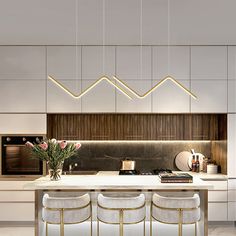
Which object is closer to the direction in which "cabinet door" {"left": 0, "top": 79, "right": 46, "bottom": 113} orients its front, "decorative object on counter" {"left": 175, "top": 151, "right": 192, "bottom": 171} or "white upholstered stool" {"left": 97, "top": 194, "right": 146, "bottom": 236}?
the white upholstered stool

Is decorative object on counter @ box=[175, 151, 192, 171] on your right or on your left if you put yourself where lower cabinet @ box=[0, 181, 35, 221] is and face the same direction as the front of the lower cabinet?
on your left

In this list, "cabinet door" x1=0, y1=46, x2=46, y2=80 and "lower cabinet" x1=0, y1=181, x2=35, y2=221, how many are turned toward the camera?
2

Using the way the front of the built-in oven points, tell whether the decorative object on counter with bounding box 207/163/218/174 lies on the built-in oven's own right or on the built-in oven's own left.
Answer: on the built-in oven's own left

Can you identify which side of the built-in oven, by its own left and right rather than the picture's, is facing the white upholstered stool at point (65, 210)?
front

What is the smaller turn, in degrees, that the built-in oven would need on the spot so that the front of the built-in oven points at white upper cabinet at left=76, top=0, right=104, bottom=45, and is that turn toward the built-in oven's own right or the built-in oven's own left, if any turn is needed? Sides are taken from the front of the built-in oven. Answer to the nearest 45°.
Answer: approximately 45° to the built-in oven's own left

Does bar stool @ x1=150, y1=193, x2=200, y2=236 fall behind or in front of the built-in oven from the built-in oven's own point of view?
in front

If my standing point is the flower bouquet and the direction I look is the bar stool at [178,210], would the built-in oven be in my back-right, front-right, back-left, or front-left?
back-left

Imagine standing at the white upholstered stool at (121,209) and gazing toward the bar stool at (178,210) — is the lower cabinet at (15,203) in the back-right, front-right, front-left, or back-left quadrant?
back-left

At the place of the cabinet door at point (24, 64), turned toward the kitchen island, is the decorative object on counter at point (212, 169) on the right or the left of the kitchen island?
left

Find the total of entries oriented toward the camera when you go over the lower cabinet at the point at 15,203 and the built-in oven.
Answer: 2
